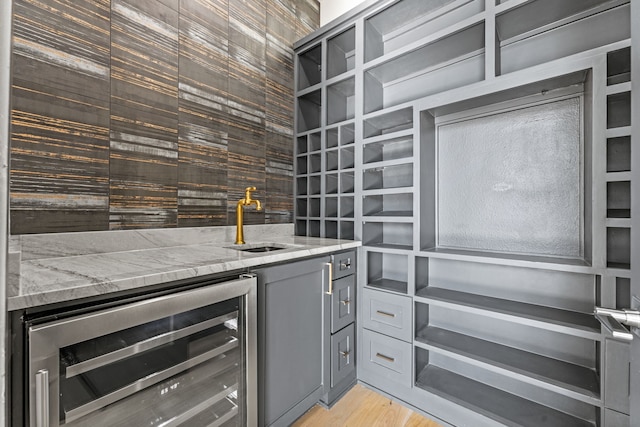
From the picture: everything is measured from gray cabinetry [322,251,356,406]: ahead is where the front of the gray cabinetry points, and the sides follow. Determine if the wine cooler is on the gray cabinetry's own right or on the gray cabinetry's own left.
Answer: on the gray cabinetry's own right

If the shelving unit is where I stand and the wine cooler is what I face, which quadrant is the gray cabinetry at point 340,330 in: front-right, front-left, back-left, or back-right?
front-right

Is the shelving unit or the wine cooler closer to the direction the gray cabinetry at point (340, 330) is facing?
the shelving unit

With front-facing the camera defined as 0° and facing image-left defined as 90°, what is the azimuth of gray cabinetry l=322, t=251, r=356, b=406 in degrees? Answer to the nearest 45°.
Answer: approximately 315°

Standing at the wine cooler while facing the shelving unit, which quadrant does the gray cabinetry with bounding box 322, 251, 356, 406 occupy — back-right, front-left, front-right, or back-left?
front-left
